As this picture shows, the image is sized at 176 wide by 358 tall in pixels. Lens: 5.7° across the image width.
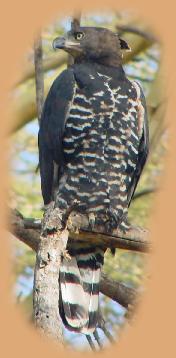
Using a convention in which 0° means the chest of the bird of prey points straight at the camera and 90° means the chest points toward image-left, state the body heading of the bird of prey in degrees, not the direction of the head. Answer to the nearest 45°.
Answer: approximately 0°
